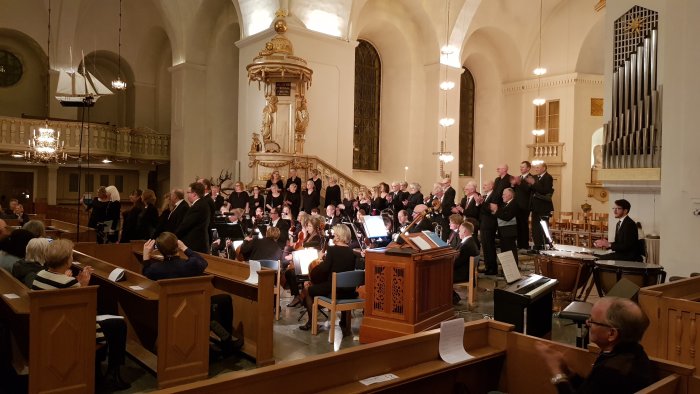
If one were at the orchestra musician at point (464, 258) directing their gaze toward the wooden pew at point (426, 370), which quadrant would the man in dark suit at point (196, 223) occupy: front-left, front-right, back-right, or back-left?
front-right

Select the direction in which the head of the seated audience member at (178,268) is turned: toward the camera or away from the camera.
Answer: away from the camera

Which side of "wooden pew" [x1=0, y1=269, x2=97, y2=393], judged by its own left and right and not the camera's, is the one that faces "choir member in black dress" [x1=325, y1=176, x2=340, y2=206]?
front

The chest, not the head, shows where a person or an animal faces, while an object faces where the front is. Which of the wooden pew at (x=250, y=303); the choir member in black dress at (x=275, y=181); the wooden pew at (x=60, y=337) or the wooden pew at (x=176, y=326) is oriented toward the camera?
the choir member in black dress

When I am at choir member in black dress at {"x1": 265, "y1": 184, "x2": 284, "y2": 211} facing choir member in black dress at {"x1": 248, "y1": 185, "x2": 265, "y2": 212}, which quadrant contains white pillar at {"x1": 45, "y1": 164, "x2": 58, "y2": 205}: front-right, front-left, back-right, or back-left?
front-right

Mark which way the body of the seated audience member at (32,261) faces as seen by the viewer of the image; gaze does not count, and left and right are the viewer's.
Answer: facing away from the viewer and to the right of the viewer

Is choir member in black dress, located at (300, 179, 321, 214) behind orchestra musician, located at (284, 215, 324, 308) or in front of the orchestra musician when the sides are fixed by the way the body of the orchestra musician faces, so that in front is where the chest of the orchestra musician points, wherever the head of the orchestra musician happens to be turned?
behind

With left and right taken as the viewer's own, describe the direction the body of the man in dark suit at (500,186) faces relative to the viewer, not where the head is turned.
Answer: facing the viewer and to the left of the viewer

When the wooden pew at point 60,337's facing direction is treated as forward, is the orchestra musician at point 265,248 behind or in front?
in front

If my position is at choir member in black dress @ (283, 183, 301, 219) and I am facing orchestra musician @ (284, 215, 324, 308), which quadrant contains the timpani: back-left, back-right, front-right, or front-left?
front-left

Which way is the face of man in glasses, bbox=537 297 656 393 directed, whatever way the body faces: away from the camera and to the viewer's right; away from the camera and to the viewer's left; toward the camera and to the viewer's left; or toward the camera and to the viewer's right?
away from the camera and to the viewer's left

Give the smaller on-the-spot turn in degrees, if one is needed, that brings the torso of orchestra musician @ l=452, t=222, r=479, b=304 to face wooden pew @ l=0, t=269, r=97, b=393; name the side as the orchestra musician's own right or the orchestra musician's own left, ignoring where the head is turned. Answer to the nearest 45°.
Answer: approximately 45° to the orchestra musician's own left

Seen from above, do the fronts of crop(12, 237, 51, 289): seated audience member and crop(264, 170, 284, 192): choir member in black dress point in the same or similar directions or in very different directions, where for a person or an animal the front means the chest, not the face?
very different directions

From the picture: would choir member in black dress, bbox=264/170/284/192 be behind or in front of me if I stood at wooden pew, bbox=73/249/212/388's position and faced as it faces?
in front

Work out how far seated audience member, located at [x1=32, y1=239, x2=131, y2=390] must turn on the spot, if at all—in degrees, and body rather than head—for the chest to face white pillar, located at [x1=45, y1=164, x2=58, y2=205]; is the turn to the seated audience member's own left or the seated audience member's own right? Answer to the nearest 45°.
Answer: approximately 45° to the seated audience member's own left

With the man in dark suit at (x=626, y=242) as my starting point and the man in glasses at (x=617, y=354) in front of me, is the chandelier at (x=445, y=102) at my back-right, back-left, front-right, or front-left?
back-right
